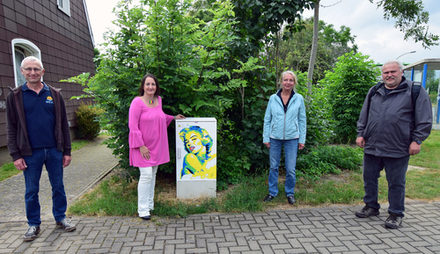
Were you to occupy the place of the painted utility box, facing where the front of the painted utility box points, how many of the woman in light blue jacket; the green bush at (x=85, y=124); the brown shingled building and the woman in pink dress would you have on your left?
1

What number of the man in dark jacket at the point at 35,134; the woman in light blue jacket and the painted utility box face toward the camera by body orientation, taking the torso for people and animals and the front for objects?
3

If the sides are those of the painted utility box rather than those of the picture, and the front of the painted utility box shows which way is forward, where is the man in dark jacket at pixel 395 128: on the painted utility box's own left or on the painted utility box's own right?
on the painted utility box's own left

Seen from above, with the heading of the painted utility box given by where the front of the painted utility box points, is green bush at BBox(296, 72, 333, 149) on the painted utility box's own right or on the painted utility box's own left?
on the painted utility box's own left

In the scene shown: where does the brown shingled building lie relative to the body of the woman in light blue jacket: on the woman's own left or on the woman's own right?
on the woman's own right

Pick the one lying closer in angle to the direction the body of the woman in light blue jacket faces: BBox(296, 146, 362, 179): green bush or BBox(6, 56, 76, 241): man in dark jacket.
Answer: the man in dark jacket

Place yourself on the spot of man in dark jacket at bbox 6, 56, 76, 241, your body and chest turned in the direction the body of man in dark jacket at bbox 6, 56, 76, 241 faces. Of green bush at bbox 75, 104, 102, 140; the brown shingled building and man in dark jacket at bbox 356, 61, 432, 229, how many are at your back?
2

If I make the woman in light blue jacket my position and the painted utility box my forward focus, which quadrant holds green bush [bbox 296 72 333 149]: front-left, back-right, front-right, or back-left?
back-right

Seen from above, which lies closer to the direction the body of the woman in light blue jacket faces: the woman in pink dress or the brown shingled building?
the woman in pink dress

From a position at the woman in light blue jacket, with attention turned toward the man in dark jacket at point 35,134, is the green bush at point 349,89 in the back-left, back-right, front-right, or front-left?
back-right

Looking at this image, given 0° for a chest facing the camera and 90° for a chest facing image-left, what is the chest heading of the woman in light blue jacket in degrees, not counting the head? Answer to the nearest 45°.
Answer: approximately 0°
